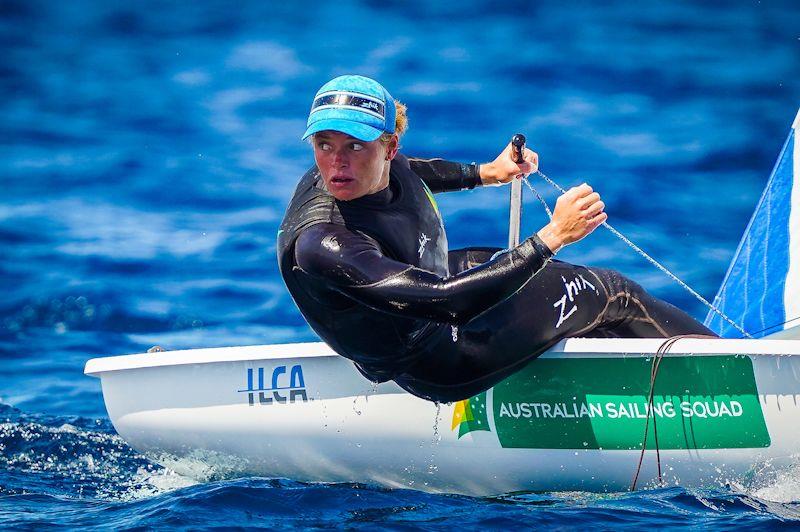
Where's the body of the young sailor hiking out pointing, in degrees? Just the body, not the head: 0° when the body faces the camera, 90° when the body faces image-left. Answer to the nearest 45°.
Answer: approximately 270°
